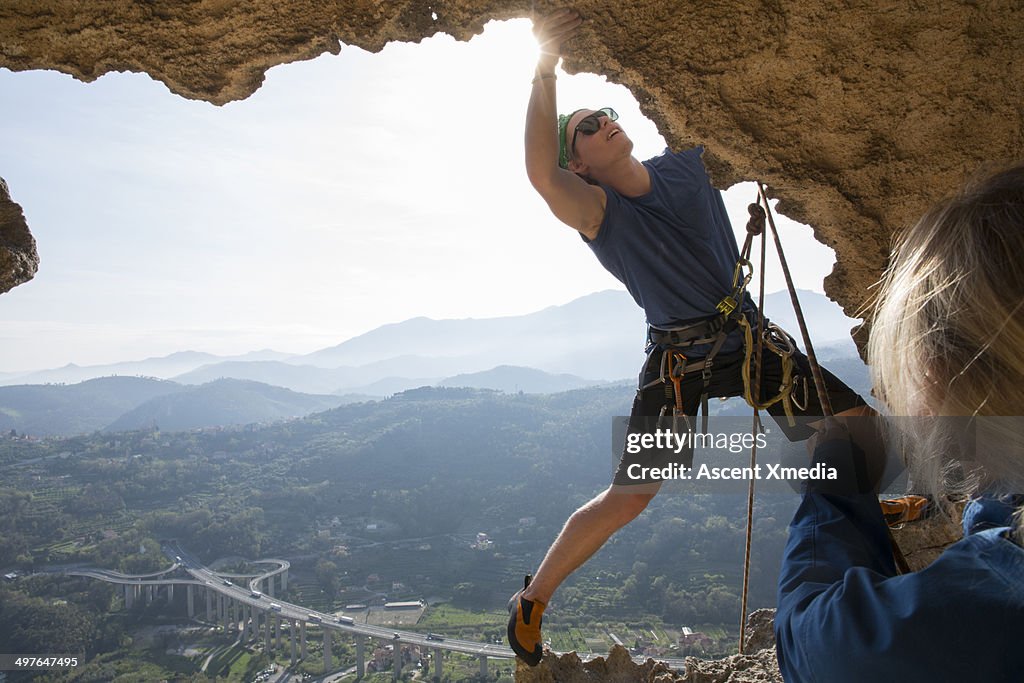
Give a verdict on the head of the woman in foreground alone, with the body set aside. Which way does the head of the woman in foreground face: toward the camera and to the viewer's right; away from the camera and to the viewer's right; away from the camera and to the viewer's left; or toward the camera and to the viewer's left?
away from the camera and to the viewer's left

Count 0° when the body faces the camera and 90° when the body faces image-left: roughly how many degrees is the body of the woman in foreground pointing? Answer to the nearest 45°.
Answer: approximately 135°
